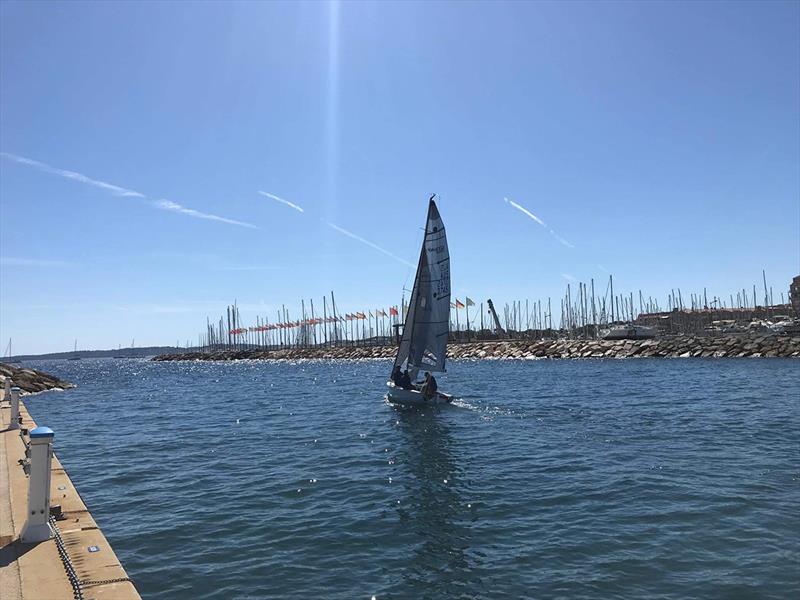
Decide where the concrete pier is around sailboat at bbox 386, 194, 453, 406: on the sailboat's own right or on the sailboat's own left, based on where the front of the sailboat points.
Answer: on the sailboat's own left

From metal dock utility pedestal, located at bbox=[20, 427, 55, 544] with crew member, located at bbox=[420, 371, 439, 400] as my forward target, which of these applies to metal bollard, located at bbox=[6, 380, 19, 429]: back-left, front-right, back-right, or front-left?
front-left

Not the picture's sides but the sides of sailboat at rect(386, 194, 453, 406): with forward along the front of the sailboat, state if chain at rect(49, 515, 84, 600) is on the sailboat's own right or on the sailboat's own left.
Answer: on the sailboat's own left

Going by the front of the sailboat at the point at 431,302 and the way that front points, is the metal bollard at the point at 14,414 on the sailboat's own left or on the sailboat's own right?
on the sailboat's own left

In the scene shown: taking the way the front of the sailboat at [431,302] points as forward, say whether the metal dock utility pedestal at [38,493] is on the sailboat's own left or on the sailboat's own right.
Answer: on the sailboat's own left
